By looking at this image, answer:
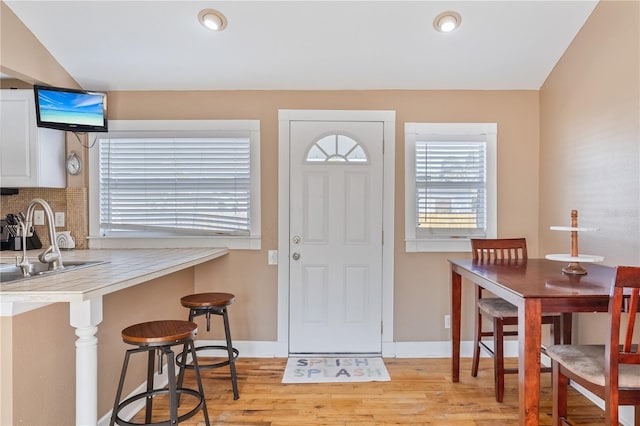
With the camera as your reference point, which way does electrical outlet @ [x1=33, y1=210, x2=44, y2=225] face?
facing the viewer

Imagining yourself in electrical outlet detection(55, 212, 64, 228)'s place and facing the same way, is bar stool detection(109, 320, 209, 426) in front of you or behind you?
in front

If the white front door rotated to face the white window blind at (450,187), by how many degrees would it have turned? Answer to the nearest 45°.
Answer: approximately 90° to its left

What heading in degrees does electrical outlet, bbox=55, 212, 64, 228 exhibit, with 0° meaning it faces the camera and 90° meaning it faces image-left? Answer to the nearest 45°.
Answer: approximately 0°

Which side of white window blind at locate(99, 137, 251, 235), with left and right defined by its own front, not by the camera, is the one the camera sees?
front

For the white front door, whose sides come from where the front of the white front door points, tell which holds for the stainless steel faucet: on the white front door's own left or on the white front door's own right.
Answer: on the white front door's own right
